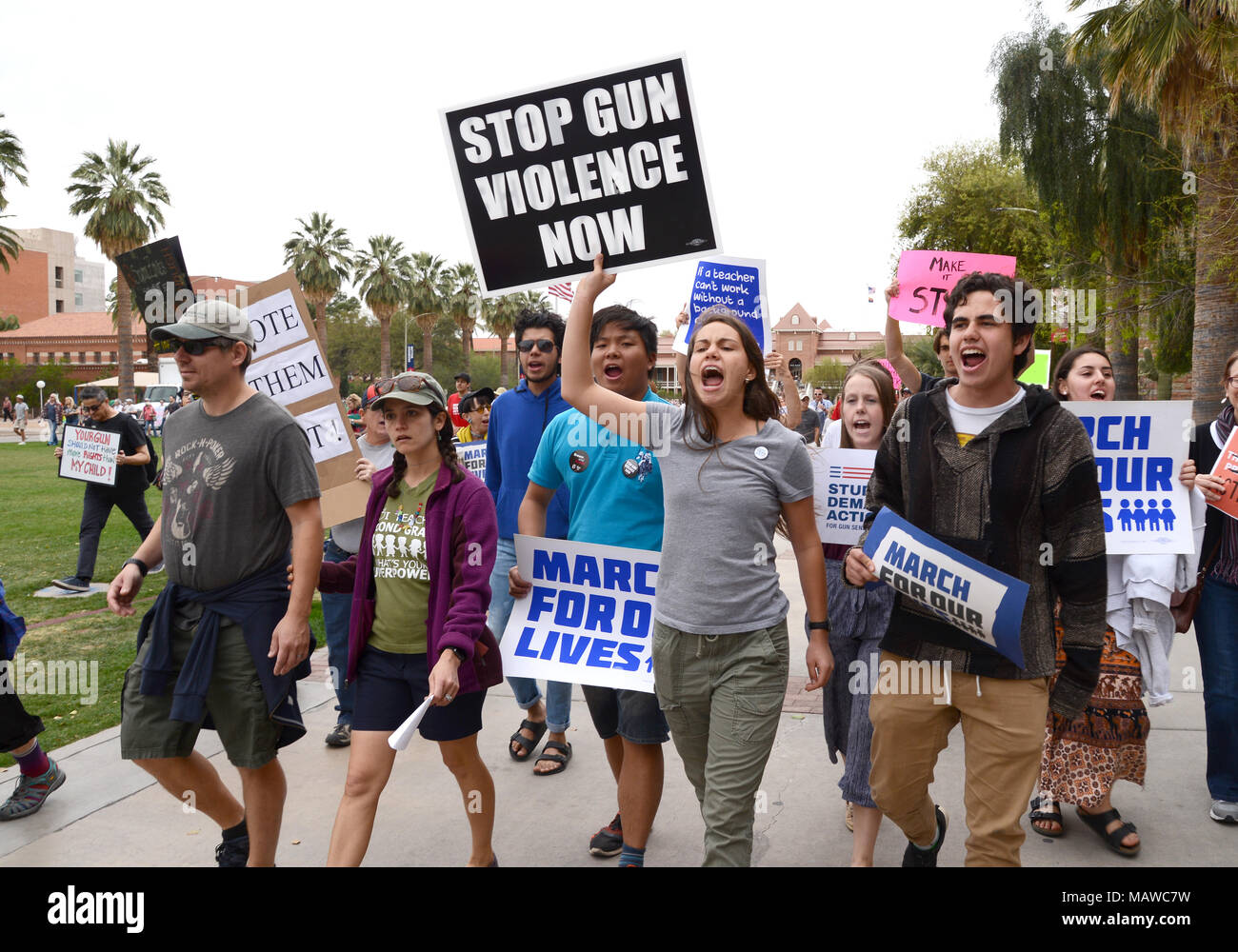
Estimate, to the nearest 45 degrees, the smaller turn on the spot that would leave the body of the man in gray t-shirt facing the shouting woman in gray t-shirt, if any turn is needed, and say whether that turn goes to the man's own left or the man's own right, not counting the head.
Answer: approximately 90° to the man's own left

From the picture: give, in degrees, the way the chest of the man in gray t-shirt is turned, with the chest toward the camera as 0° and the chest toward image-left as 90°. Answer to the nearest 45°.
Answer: approximately 45°

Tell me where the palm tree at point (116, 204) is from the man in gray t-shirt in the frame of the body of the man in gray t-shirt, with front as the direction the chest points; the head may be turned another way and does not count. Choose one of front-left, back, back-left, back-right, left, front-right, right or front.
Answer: back-right

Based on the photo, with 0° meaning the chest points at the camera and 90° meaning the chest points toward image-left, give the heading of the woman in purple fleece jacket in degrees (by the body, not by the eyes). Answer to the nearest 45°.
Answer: approximately 45°
